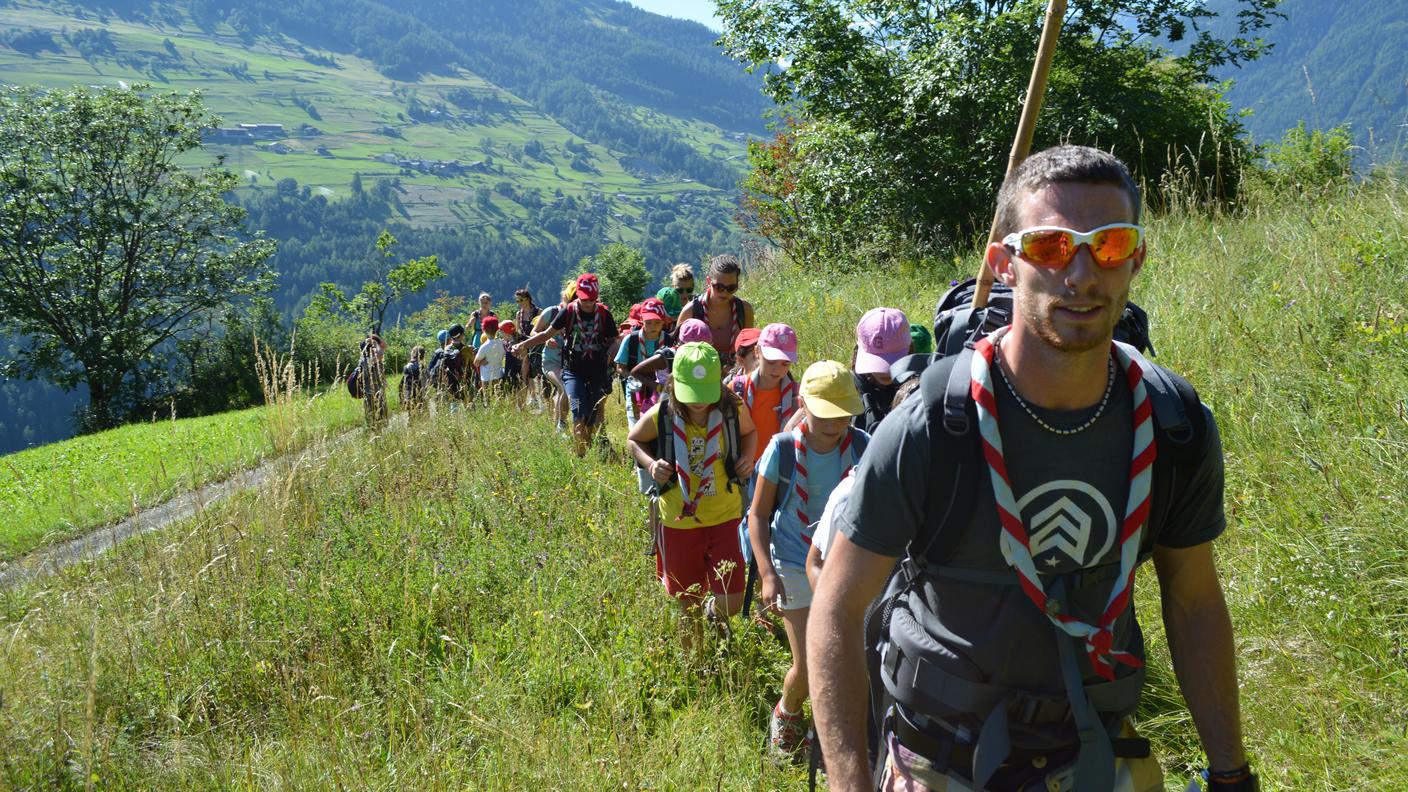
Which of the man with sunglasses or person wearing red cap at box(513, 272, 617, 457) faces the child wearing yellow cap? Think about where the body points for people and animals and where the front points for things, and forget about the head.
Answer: the person wearing red cap

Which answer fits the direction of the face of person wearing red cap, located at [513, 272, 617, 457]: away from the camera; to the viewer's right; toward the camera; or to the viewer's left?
toward the camera

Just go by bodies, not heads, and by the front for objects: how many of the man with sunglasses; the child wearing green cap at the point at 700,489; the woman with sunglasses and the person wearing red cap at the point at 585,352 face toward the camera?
4

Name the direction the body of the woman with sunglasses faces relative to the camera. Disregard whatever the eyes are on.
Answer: toward the camera

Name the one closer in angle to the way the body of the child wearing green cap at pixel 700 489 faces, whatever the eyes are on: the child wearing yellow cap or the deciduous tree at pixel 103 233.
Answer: the child wearing yellow cap

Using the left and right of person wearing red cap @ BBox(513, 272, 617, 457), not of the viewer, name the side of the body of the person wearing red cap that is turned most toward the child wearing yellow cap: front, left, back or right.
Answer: front

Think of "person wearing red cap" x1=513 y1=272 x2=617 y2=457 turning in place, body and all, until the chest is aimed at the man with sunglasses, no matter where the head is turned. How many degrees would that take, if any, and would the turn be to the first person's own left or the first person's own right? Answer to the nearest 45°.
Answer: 0° — they already face them

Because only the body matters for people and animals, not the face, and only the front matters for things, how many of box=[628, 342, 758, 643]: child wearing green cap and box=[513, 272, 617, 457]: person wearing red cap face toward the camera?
2

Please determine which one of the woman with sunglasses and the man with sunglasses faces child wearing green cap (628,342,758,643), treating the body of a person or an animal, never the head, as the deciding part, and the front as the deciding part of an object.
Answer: the woman with sunglasses

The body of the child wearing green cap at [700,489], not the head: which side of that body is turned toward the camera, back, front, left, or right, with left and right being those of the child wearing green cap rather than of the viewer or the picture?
front

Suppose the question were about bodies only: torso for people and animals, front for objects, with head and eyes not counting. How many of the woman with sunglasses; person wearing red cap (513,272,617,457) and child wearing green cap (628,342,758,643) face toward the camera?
3

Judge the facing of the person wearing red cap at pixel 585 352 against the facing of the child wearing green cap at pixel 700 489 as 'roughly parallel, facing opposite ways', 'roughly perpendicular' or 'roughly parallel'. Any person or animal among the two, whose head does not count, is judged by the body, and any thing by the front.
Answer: roughly parallel

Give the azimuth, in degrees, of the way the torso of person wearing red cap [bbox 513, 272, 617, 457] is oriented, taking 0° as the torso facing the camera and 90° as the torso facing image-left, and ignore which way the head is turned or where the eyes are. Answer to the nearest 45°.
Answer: approximately 0°

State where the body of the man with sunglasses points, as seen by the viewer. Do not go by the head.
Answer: toward the camera

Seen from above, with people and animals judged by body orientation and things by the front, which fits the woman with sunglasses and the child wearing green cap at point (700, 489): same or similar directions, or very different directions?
same or similar directions

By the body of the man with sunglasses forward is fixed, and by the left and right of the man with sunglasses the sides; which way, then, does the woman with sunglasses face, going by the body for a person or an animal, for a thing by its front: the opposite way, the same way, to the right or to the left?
the same way

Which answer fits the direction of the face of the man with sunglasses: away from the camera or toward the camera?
toward the camera
